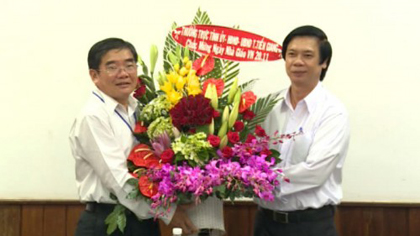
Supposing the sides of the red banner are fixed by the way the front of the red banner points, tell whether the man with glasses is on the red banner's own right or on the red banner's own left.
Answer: on the red banner's own right

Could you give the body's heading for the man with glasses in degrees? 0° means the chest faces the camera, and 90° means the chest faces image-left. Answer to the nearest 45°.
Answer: approximately 315°

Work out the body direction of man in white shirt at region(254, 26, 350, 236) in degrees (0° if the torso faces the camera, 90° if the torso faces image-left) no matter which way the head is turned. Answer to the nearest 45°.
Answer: approximately 45°

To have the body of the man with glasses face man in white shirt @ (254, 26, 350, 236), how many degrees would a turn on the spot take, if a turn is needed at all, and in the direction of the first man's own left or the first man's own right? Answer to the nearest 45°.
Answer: approximately 45° to the first man's own left

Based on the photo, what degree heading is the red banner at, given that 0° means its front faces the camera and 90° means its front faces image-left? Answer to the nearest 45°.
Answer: approximately 0°
